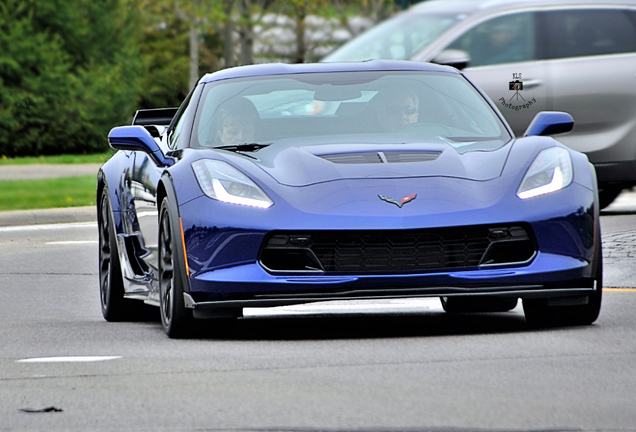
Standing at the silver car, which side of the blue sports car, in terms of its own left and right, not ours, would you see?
back

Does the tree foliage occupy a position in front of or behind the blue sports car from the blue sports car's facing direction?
behind

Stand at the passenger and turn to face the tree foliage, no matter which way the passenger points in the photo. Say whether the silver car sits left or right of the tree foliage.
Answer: right

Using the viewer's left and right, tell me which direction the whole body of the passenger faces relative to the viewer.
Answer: facing the viewer

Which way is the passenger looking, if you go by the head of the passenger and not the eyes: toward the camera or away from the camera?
toward the camera
